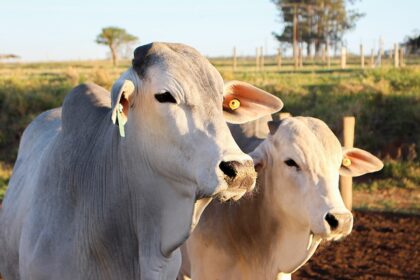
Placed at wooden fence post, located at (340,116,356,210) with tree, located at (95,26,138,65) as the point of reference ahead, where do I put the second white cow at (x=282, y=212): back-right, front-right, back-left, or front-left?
back-left

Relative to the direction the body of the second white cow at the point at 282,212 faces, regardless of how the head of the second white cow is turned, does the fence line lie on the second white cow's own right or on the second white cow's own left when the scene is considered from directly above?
on the second white cow's own left

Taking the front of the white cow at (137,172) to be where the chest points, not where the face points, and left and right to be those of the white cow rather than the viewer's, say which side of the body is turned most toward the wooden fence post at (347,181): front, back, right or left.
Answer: left

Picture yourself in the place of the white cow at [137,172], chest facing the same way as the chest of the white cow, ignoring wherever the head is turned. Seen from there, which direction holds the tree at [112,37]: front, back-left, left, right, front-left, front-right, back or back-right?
back-left

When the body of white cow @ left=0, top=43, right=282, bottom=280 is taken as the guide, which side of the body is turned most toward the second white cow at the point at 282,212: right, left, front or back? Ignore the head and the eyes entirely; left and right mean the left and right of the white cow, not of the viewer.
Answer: left

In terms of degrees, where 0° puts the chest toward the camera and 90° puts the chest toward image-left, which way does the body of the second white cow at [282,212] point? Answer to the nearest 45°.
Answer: approximately 315°

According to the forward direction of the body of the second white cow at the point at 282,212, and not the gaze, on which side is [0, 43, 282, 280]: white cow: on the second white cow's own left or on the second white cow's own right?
on the second white cow's own right

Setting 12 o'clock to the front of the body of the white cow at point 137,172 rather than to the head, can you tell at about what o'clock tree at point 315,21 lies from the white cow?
The tree is roughly at 8 o'clock from the white cow.

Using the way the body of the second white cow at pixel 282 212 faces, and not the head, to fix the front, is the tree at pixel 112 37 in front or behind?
behind

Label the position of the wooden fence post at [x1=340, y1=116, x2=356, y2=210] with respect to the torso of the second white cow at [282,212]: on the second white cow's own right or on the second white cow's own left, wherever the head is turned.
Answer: on the second white cow's own left
